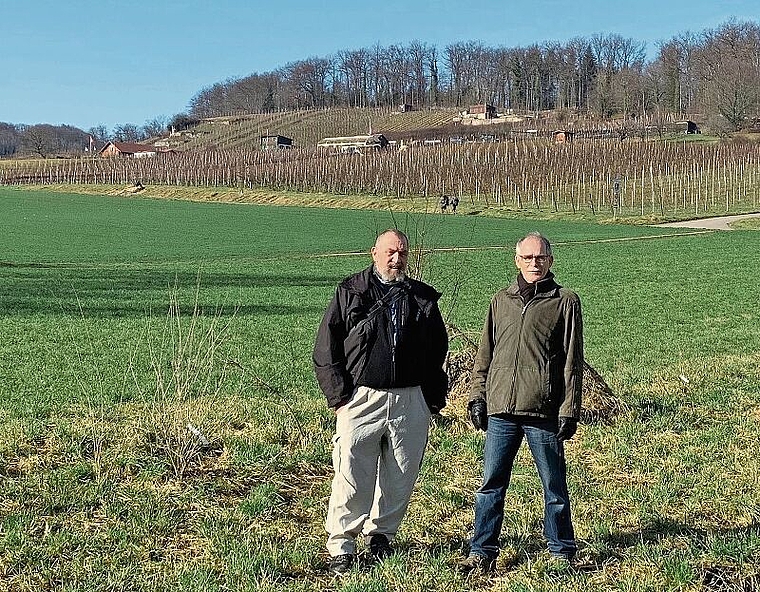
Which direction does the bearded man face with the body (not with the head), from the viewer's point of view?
toward the camera

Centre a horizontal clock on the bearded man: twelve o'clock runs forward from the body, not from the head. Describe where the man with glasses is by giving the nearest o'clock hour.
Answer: The man with glasses is roughly at 9 o'clock from the bearded man.
